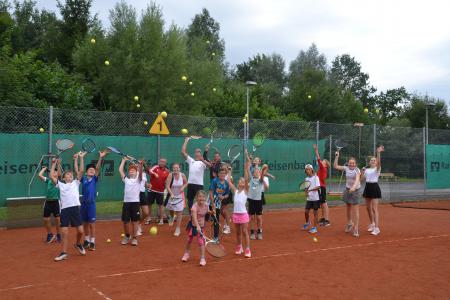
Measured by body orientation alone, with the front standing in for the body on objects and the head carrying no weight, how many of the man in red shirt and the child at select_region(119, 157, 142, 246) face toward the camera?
2

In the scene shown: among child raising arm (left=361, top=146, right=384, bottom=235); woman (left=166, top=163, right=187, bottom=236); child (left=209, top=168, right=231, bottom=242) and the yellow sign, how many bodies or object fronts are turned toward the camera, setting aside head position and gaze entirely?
4

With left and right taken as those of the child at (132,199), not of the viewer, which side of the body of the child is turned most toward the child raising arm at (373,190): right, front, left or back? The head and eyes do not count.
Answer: left

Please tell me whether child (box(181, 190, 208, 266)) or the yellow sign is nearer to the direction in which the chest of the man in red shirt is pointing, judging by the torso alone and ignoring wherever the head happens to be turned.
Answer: the child

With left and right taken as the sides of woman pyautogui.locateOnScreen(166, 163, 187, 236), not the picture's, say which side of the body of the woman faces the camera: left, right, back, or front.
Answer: front

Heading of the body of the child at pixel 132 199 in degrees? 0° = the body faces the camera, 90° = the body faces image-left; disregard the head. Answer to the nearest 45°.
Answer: approximately 0°

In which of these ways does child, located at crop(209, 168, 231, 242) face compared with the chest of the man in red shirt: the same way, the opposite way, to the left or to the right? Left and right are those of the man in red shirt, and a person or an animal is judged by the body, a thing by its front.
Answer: the same way

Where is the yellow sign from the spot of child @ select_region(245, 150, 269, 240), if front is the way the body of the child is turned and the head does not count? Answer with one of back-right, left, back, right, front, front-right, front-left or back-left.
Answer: back-right

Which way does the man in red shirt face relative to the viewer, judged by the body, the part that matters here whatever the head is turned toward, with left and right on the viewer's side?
facing the viewer

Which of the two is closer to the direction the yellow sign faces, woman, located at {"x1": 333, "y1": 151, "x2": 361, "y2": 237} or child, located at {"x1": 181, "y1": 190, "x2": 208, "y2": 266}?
the child

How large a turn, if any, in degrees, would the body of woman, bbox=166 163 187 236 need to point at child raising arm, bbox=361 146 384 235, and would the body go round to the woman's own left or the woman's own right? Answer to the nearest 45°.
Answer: approximately 90° to the woman's own left

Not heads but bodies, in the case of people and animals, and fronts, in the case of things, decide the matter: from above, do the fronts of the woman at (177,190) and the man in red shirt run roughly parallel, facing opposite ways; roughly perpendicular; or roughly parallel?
roughly parallel

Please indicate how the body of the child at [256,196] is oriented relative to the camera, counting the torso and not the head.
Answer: toward the camera

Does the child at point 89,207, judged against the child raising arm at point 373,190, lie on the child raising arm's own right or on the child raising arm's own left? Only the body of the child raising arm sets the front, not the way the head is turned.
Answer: on the child raising arm's own right

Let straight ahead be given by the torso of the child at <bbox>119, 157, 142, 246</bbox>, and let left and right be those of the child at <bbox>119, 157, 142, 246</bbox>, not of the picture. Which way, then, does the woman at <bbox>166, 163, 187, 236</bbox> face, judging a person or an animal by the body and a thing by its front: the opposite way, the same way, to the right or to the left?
the same way

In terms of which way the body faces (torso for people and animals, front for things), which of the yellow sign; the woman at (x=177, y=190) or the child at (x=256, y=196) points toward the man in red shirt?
the yellow sign

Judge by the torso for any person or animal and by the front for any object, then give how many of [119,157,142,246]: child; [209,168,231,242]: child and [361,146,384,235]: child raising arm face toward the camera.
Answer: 3

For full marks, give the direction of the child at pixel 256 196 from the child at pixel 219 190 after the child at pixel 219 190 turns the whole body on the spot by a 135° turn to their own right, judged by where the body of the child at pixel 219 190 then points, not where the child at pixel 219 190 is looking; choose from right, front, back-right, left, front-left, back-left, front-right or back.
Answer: right
